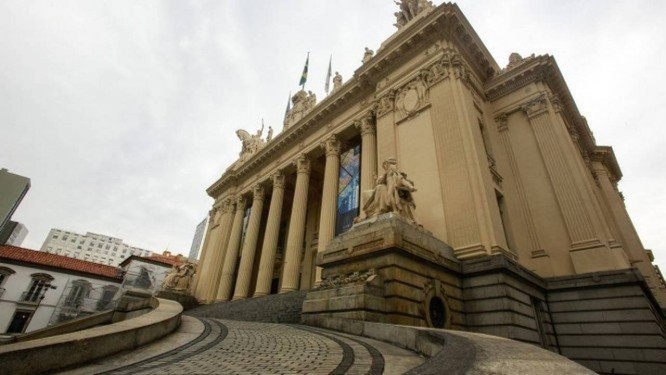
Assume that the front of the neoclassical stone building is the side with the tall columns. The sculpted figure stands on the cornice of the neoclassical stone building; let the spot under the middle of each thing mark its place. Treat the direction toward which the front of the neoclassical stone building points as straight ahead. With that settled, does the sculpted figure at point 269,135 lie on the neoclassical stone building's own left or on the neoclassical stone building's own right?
on the neoclassical stone building's own right

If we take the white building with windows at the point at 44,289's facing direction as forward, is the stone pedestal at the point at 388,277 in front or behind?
in front

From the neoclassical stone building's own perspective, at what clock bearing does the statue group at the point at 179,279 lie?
The statue group is roughly at 2 o'clock from the neoclassical stone building.

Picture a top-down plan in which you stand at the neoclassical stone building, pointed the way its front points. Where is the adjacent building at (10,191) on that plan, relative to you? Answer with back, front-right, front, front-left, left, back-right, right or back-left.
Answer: front-right

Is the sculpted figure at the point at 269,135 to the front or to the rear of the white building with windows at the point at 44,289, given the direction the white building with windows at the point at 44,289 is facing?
to the front

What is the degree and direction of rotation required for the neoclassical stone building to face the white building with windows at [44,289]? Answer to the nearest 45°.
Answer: approximately 45° to its right

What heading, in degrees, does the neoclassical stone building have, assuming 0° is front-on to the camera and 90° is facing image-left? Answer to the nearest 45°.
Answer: approximately 45°

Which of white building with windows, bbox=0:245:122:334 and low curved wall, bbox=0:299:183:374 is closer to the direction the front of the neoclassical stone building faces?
the low curved wall

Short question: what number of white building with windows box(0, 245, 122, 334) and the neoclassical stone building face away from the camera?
0

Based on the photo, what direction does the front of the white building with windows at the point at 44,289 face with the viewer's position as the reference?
facing the viewer and to the right of the viewer
